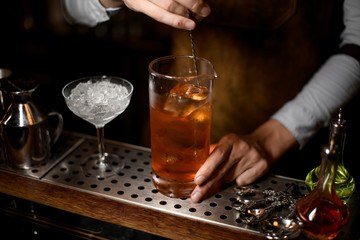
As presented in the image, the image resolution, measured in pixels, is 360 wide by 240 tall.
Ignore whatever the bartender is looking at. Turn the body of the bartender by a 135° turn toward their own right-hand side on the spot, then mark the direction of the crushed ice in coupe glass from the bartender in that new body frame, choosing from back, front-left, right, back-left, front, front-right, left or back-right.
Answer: left

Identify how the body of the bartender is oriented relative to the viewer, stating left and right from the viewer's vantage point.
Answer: facing the viewer

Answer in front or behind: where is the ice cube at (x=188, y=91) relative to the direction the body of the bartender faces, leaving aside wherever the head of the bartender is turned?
in front

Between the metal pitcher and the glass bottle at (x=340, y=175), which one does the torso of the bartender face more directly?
the glass bottle

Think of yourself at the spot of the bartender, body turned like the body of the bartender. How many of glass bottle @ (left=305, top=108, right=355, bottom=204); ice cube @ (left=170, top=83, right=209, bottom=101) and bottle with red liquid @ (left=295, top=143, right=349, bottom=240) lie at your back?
0

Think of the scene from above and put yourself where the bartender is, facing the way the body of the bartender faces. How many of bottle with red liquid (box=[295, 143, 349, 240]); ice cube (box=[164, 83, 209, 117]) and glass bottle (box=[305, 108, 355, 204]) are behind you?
0

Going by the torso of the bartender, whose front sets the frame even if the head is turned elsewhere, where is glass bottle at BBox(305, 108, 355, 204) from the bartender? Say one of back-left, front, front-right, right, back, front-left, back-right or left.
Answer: front
